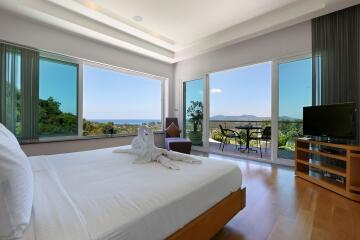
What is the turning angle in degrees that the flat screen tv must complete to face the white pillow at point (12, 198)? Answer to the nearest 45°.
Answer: approximately 45° to its left

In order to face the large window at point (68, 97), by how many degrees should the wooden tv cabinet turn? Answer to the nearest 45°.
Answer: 0° — it already faces it

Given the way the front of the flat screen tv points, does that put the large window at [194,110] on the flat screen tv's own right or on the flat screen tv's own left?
on the flat screen tv's own right

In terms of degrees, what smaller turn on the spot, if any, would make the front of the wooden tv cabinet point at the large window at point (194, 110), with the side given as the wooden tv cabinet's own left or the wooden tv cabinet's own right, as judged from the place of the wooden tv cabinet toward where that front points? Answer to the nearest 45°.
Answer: approximately 45° to the wooden tv cabinet's own right

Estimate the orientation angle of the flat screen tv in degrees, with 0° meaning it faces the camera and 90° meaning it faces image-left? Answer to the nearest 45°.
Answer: approximately 45°

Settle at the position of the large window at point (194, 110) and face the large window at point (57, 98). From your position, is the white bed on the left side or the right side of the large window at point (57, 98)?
left

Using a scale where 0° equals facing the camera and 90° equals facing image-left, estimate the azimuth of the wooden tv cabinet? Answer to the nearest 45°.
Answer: approximately 45°

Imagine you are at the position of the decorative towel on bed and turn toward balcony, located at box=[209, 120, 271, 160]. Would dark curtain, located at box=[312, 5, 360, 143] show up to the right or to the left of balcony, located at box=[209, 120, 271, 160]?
right

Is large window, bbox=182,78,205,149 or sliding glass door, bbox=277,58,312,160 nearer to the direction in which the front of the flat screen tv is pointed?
the large window

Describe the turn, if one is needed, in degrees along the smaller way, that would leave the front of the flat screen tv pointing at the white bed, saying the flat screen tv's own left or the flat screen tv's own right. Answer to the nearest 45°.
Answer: approximately 45° to the flat screen tv's own left

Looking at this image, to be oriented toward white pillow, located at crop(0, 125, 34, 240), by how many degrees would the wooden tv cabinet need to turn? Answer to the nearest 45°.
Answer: approximately 45° to its left
